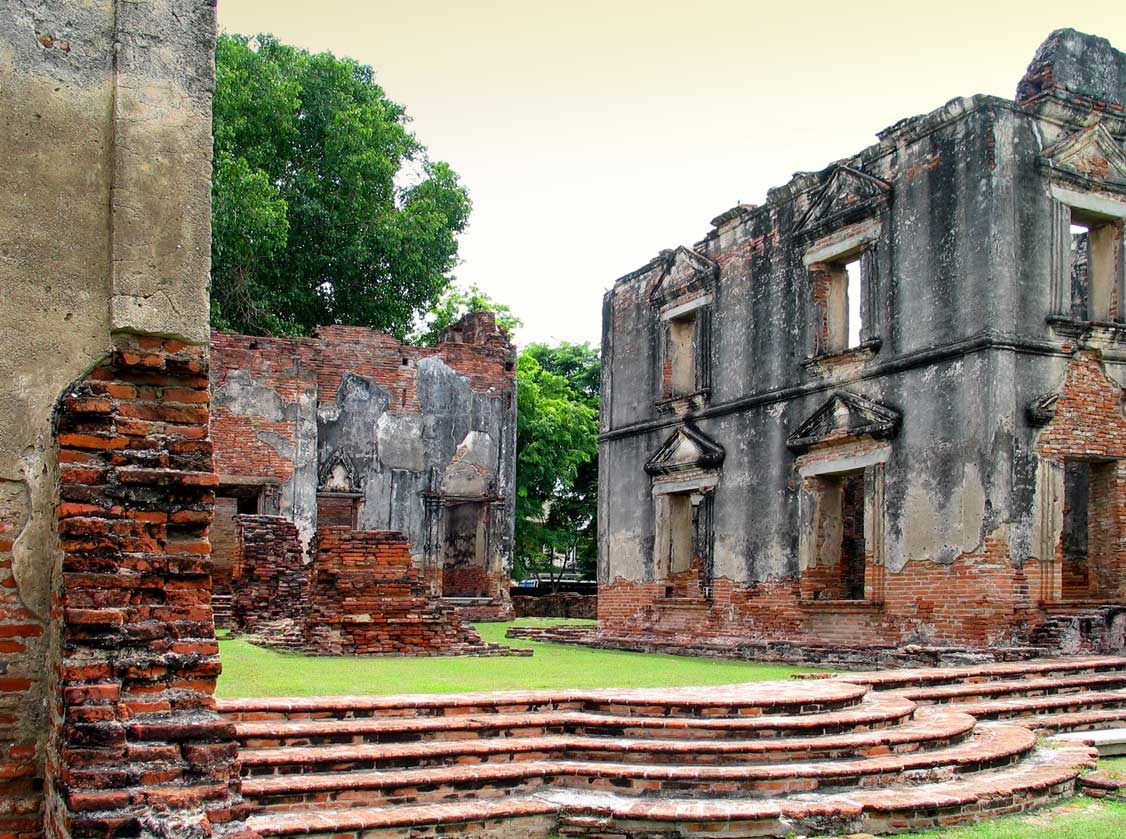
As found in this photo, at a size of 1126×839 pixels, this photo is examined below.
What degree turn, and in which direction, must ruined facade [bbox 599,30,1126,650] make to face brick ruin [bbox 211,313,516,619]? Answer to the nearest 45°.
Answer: approximately 90° to its right

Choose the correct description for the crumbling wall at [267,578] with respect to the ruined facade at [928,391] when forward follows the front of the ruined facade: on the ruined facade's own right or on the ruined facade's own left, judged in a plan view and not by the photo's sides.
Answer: on the ruined facade's own right

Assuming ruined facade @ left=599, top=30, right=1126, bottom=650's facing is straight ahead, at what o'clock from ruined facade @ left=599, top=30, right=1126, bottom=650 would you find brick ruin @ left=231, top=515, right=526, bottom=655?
The brick ruin is roughly at 1 o'clock from the ruined facade.

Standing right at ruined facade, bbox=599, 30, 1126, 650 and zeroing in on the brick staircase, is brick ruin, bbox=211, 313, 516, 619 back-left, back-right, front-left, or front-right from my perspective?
back-right

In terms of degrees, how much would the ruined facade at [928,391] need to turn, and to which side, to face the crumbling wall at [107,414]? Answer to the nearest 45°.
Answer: approximately 45° to its left

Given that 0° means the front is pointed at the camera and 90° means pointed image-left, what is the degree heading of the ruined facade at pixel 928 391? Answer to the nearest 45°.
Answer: approximately 45°

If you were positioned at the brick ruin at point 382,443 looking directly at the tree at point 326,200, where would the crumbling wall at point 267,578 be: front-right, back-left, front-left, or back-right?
back-left

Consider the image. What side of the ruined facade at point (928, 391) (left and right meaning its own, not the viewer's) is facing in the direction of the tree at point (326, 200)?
right
